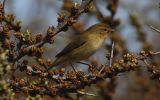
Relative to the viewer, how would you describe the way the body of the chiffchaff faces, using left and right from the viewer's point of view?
facing to the right of the viewer
